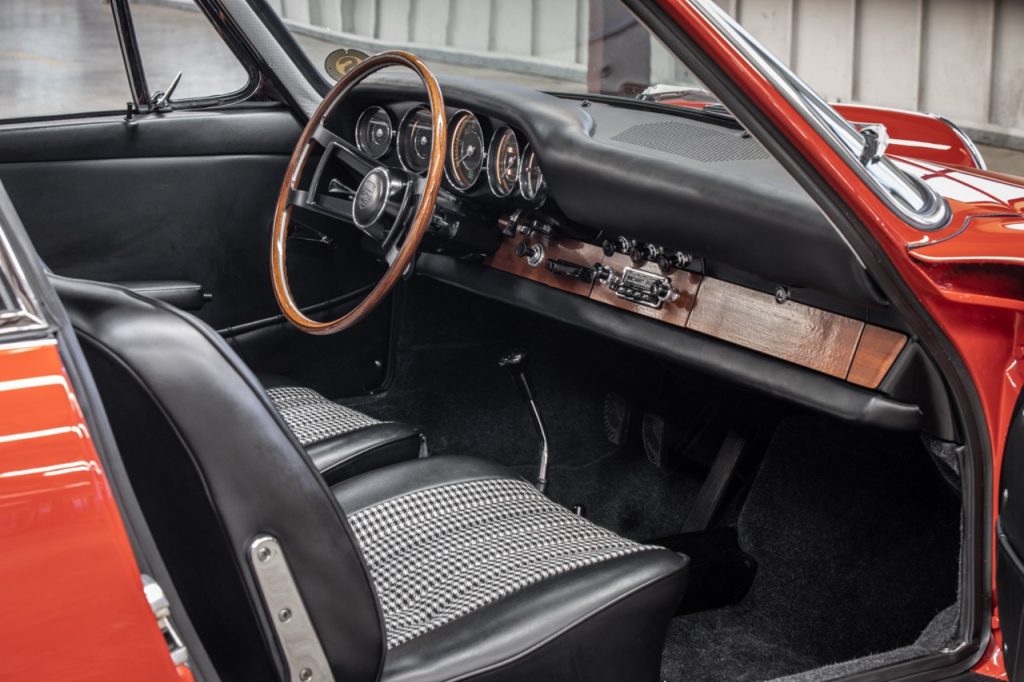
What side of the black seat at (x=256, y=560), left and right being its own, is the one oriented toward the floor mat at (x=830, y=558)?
front

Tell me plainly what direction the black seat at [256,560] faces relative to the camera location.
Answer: facing away from the viewer and to the right of the viewer
